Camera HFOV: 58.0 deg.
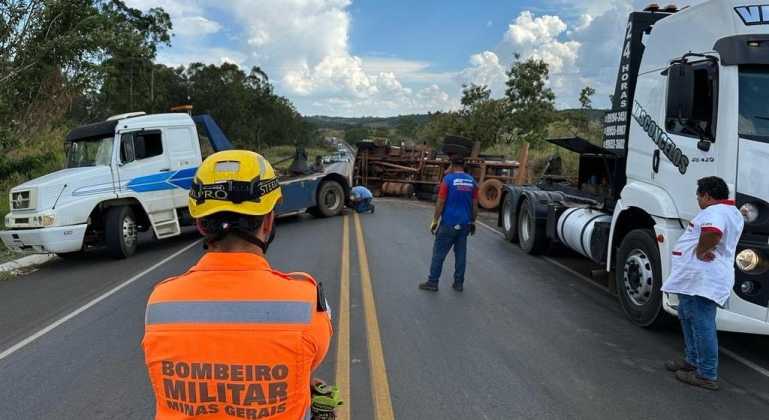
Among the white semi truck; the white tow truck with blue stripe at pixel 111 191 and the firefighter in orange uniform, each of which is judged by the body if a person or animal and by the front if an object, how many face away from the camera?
1

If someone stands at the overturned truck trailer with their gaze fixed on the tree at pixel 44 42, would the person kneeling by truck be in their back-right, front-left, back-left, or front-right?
front-left

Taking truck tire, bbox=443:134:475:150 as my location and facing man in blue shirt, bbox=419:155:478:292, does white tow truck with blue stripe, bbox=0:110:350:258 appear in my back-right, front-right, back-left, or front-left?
front-right

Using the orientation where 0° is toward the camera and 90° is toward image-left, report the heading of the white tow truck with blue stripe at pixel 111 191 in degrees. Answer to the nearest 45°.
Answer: approximately 45°

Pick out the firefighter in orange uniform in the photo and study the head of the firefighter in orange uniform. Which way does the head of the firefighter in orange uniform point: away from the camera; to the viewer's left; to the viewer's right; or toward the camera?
away from the camera

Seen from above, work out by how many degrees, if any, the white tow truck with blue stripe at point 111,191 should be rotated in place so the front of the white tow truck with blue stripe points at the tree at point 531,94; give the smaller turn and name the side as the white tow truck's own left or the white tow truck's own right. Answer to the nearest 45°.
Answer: approximately 180°

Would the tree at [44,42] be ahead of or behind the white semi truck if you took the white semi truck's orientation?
behind

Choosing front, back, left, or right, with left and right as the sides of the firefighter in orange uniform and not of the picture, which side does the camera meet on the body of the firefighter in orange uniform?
back

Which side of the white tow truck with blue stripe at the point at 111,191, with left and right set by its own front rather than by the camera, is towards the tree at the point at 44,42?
right

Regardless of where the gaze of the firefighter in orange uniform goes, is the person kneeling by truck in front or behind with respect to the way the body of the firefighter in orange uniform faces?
in front

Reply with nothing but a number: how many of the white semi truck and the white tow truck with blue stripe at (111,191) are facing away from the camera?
0

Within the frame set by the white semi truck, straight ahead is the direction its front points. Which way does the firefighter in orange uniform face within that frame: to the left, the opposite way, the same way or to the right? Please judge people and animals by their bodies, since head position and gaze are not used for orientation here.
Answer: the opposite way

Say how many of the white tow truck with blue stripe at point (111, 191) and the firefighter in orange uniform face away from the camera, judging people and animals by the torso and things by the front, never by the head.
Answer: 1
